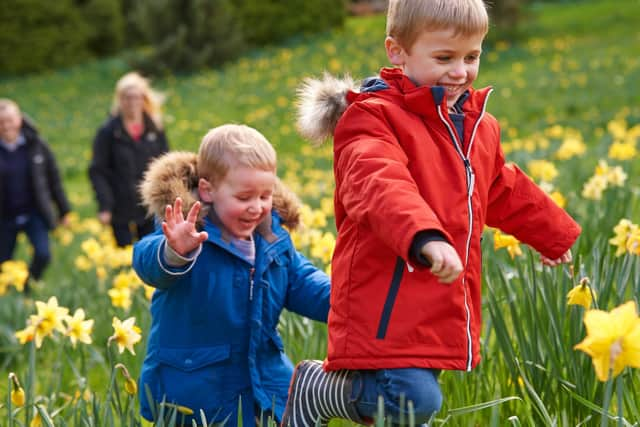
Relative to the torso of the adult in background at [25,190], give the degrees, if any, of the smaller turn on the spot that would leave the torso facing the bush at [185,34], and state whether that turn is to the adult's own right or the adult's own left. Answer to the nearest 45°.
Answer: approximately 180°

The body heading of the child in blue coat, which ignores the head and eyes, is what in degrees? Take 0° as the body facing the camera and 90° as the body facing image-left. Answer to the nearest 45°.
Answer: approximately 315°

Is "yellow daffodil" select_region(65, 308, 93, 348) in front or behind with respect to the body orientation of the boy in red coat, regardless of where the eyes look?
behind

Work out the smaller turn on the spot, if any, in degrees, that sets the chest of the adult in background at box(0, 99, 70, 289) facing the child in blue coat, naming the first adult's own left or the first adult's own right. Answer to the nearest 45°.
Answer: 0° — they already face them

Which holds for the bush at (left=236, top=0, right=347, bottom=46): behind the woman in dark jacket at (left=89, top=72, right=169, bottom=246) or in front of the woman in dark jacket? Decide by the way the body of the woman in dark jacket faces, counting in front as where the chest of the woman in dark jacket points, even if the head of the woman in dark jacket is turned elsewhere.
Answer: behind

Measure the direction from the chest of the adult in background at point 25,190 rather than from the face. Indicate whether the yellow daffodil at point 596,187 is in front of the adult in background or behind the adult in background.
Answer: in front

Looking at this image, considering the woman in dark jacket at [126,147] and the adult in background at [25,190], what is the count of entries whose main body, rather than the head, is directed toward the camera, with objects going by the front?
2

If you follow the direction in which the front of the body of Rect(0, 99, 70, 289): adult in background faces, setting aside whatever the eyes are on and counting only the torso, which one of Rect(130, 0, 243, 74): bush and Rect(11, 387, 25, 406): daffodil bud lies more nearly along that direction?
the daffodil bud

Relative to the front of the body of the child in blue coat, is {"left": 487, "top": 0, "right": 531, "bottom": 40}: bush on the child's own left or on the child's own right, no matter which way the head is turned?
on the child's own left

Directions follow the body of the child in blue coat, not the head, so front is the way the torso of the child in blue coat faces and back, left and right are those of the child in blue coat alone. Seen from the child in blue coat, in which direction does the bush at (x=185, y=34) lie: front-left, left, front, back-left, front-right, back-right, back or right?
back-left

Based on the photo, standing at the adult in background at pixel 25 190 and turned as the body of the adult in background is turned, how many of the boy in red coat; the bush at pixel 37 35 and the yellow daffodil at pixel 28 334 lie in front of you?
2
